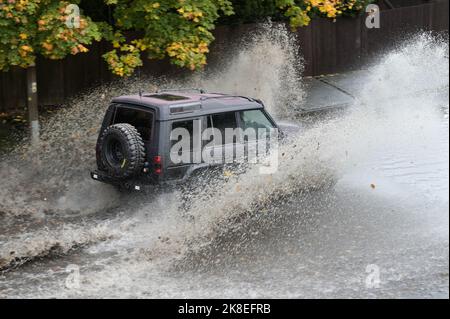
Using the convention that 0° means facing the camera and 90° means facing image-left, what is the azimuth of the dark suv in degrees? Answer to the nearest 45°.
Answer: approximately 225°

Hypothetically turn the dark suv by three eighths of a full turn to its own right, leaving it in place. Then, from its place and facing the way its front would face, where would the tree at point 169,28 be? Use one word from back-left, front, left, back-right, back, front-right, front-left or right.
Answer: back

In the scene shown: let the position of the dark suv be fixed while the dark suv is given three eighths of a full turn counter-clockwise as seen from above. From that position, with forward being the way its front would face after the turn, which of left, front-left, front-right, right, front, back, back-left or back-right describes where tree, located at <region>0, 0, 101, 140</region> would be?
front-right

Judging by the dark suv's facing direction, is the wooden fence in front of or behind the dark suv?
in front

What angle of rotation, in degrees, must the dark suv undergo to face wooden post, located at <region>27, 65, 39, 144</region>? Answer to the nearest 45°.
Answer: approximately 90° to its left
